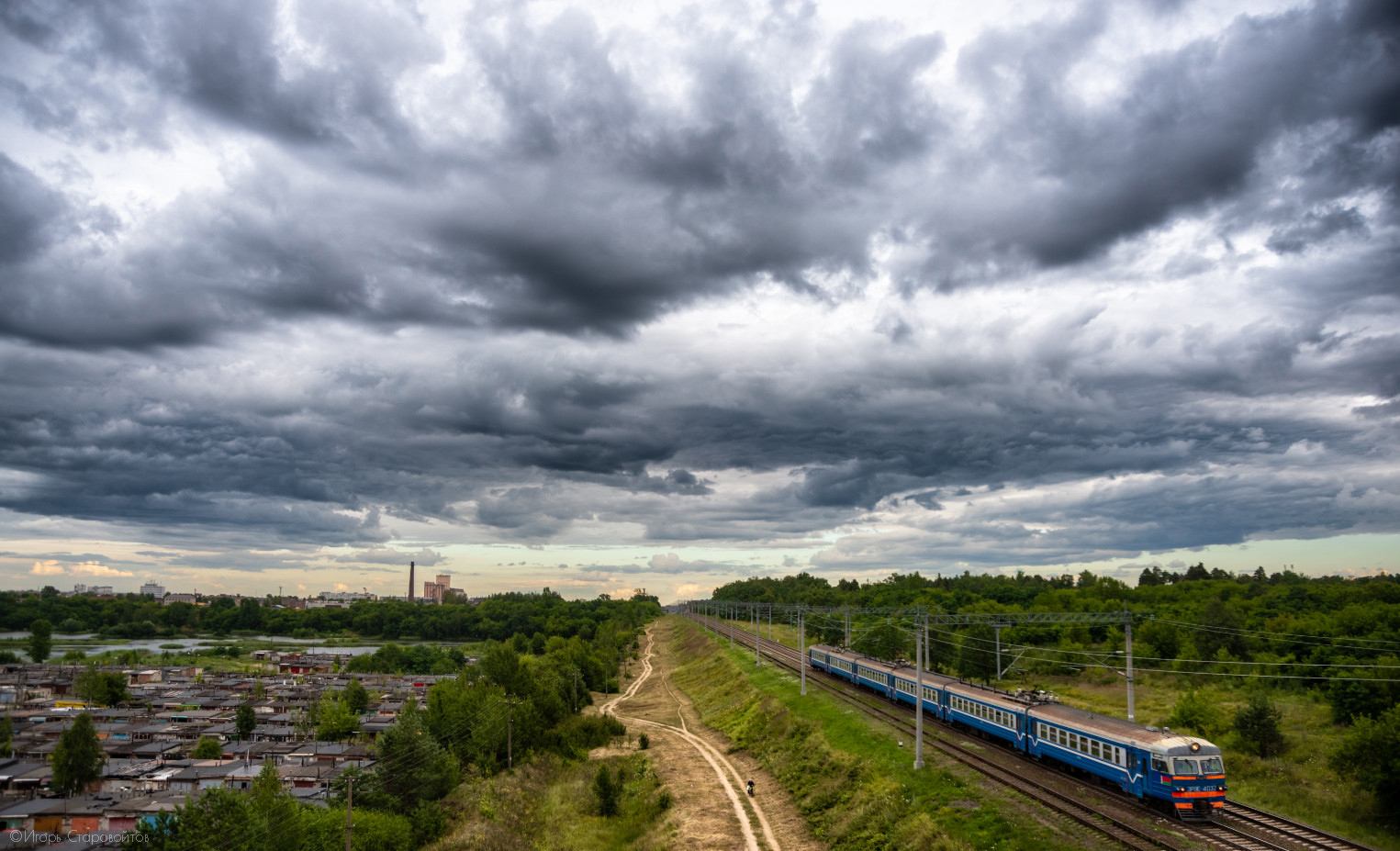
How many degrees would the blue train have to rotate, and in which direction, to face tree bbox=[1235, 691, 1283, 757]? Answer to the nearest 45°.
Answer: approximately 90° to its left

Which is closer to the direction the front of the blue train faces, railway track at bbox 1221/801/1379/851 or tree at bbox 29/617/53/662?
the railway track

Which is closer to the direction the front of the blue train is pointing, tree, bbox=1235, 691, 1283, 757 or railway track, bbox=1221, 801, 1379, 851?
the railway track

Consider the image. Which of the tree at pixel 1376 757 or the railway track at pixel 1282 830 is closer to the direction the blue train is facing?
the railway track

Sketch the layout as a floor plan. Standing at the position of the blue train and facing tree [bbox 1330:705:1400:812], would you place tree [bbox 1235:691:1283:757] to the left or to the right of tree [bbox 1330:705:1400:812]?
left

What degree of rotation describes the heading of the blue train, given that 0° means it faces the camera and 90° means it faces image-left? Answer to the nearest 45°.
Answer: approximately 315°

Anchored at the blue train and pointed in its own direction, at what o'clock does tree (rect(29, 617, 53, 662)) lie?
The tree is roughly at 4 o'clock from the blue train.

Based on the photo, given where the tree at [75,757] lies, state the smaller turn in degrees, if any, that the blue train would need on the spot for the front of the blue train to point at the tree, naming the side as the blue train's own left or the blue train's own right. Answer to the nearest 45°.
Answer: approximately 135° to the blue train's own right

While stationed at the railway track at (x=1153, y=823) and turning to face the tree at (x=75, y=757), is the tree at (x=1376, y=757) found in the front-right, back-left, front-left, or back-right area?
back-right
